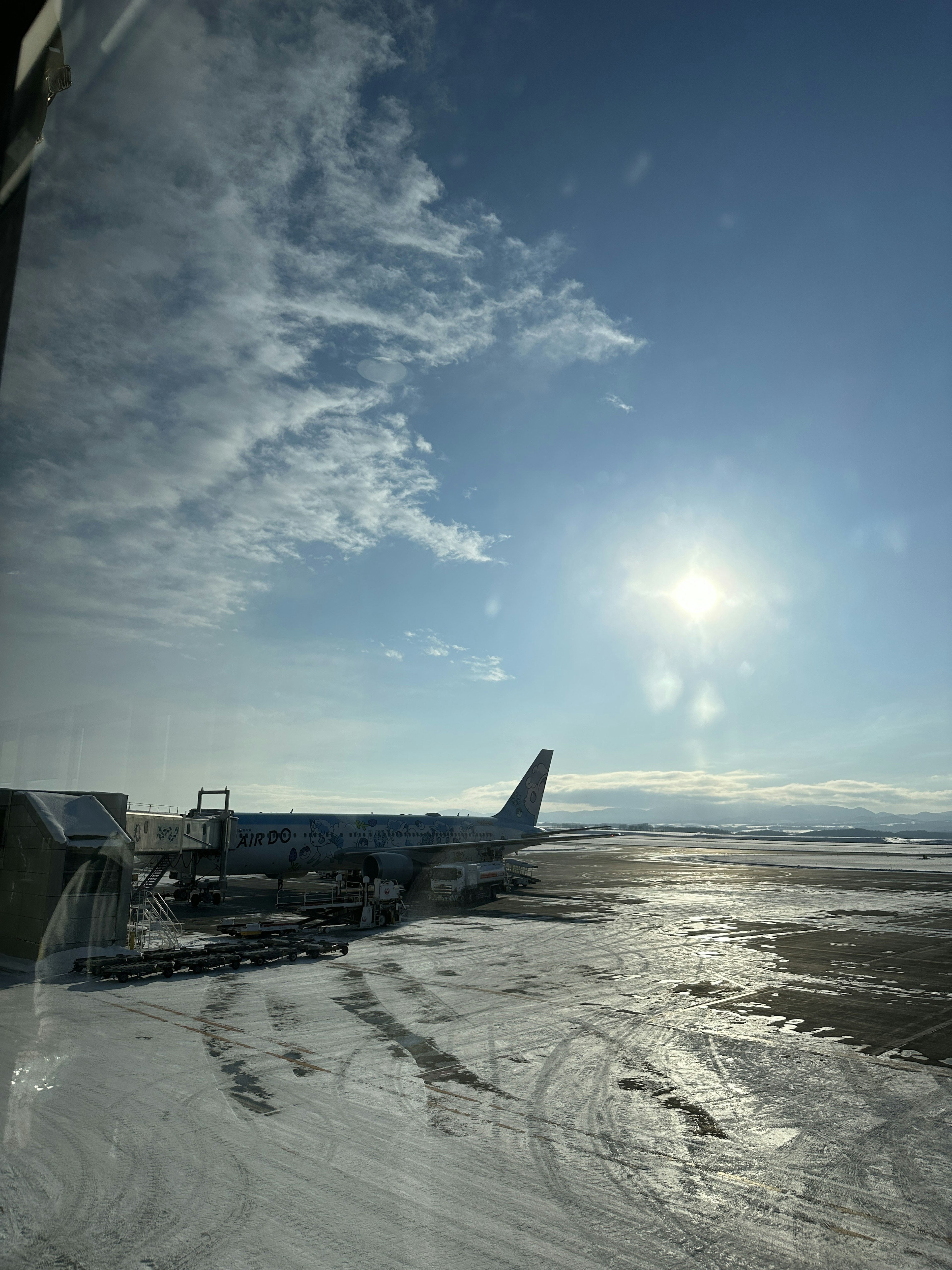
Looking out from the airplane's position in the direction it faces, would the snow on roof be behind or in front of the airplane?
in front

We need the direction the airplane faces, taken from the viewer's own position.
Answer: facing the viewer and to the left of the viewer

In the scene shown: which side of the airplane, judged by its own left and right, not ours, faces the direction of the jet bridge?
front

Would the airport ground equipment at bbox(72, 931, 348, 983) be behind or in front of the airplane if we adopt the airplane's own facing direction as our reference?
in front

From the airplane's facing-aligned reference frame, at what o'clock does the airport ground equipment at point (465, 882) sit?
The airport ground equipment is roughly at 8 o'clock from the airplane.

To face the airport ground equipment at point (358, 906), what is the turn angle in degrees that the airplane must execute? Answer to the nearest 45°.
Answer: approximately 45° to its left

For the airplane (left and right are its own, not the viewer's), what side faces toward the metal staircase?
front
